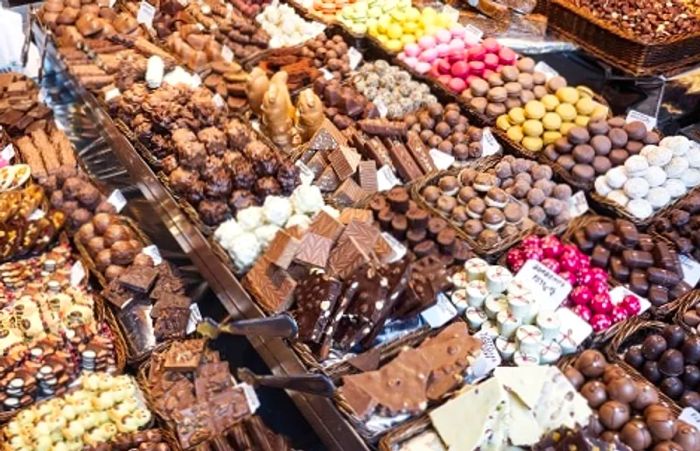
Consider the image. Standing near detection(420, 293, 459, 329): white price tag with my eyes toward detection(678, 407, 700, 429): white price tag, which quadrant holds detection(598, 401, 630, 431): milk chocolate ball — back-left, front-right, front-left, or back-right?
front-right

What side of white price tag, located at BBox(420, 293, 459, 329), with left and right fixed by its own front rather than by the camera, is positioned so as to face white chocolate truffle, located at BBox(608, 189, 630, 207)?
back

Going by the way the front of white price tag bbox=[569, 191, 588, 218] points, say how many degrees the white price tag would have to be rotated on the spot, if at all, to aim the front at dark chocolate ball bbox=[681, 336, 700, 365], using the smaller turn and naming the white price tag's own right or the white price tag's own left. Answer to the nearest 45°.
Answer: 0° — it already faces it

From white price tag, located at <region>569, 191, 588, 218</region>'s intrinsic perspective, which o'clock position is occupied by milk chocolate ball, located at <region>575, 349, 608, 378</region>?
The milk chocolate ball is roughly at 1 o'clock from the white price tag.

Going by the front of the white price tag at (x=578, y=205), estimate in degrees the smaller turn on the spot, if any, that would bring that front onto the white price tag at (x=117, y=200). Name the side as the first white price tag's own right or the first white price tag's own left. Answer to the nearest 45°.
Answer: approximately 135° to the first white price tag's own right

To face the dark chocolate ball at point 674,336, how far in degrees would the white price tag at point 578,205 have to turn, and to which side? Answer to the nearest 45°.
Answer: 0° — it already faces it

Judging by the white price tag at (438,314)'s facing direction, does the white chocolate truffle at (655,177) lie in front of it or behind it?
behind

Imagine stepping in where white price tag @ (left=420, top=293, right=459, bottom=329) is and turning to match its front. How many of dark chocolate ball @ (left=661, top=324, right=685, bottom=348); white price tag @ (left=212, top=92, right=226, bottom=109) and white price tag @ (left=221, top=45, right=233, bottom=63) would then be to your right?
2

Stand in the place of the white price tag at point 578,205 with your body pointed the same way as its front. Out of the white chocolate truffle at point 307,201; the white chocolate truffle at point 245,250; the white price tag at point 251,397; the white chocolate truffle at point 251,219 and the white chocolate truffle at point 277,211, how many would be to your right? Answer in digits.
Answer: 5

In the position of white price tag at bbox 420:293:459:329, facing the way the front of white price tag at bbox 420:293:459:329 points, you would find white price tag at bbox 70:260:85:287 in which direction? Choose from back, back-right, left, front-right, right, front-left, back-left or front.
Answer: front-right

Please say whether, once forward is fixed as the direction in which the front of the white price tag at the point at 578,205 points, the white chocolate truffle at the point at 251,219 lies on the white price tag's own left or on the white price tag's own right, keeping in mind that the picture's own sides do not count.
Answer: on the white price tag's own right

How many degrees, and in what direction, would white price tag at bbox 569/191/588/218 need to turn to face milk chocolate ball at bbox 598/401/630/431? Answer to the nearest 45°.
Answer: approximately 45° to its right

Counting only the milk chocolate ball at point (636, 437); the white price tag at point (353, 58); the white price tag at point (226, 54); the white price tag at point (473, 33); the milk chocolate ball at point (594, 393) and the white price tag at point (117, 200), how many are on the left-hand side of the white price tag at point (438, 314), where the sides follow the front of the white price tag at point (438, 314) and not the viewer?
2

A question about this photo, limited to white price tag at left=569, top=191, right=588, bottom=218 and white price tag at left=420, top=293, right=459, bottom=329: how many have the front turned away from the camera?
0

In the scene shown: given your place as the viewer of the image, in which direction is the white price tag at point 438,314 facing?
facing the viewer and to the left of the viewer
